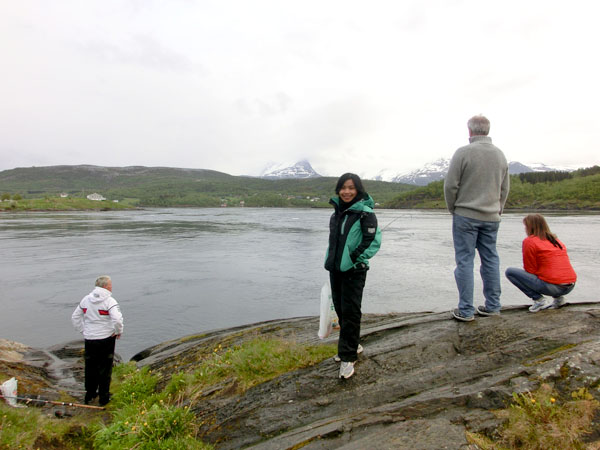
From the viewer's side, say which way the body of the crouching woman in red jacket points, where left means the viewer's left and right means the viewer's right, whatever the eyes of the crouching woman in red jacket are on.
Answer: facing away from the viewer and to the left of the viewer

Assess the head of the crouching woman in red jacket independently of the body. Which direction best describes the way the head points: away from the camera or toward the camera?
away from the camera

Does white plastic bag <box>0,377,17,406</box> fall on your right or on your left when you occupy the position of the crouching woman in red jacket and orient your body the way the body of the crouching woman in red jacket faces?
on your left

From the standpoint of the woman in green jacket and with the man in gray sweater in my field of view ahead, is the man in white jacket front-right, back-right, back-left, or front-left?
back-left
